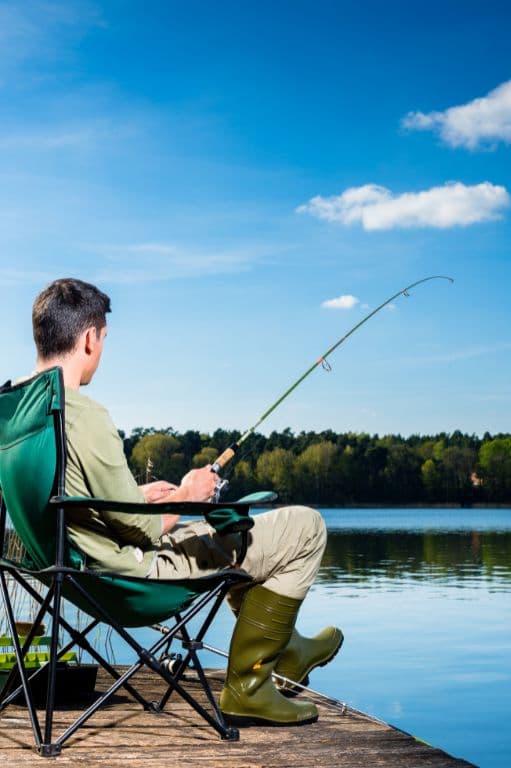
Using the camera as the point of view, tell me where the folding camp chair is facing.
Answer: facing away from the viewer and to the right of the viewer

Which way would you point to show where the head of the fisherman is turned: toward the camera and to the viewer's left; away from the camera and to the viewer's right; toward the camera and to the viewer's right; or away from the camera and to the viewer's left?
away from the camera and to the viewer's right
